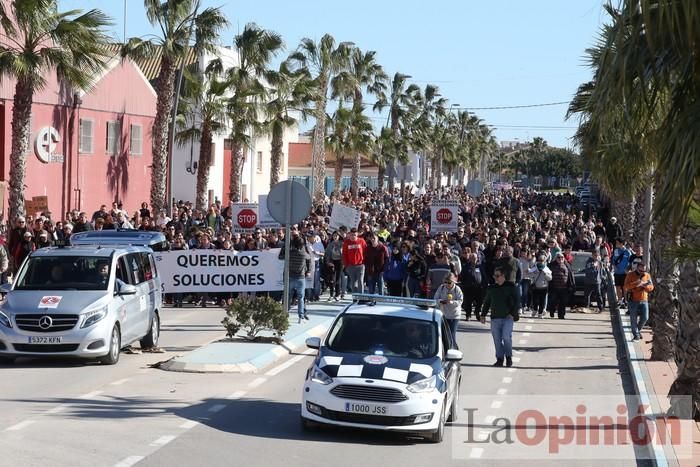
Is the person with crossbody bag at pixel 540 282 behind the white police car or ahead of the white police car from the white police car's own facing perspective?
behind

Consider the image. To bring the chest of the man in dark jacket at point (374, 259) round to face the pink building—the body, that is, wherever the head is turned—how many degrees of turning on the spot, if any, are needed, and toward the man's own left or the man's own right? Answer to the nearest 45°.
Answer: approximately 135° to the man's own right

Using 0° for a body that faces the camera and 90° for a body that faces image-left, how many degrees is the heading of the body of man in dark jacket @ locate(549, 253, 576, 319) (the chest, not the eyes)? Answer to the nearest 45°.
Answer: approximately 0°

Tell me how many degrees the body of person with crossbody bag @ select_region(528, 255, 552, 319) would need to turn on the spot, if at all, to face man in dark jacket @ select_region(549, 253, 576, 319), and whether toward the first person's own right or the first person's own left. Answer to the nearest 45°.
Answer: approximately 135° to the first person's own left

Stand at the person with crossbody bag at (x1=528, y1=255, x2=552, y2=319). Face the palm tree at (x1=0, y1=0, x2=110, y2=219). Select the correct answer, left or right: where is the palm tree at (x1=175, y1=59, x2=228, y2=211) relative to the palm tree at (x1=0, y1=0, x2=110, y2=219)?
right

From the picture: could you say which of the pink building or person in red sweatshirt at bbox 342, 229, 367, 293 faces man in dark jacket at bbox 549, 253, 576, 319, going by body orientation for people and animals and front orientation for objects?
the pink building

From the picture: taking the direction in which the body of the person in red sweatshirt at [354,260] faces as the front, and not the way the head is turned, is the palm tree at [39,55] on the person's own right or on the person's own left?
on the person's own right

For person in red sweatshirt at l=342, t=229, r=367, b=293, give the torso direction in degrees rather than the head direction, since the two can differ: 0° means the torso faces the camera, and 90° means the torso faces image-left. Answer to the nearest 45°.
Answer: approximately 0°

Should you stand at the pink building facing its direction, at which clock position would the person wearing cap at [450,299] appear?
The person wearing cap is roughly at 1 o'clock from the pink building.
